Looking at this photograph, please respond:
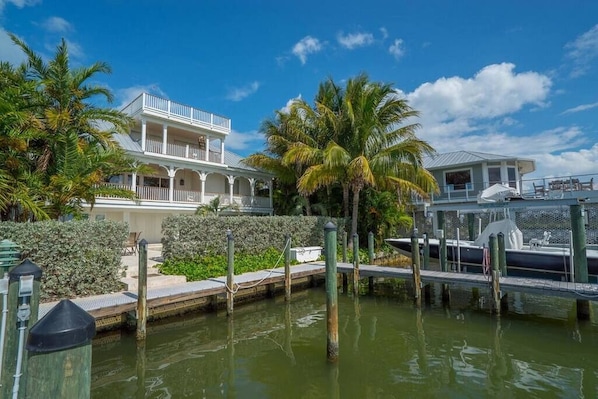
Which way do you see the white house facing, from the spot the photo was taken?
facing the viewer and to the right of the viewer

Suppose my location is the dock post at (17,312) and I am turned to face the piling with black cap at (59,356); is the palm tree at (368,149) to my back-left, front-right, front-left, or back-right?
back-left

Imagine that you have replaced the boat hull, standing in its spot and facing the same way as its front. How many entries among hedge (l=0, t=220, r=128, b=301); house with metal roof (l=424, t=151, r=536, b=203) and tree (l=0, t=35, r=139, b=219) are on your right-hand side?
1

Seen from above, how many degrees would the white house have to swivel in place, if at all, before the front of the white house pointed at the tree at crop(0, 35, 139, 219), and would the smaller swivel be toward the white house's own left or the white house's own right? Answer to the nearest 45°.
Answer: approximately 45° to the white house's own right

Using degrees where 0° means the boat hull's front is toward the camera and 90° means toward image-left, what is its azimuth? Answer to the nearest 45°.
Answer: approximately 90°

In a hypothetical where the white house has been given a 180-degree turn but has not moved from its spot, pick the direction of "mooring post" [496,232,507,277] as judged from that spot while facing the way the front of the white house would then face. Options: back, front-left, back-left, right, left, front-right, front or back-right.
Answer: back

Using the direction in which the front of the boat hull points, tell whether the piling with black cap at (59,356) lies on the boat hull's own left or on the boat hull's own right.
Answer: on the boat hull's own left

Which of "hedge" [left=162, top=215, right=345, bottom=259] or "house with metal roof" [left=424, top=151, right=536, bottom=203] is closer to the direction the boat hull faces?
the hedge

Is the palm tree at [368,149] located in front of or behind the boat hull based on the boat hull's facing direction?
in front

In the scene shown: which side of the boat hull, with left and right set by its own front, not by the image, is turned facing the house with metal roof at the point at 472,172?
right

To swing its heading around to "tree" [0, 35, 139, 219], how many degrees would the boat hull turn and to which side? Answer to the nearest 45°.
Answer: approximately 45° to its left

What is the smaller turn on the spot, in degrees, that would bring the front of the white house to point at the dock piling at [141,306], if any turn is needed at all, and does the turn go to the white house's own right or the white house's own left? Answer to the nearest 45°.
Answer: approximately 45° to the white house's own right

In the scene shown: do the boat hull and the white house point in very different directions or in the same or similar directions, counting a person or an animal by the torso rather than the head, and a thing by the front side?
very different directions
